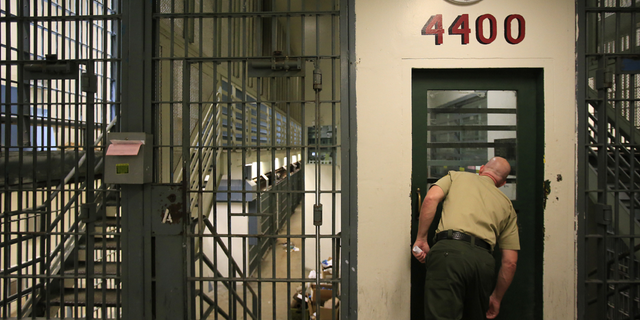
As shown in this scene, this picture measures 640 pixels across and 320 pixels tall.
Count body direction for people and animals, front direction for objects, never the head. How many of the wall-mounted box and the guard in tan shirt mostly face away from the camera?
1

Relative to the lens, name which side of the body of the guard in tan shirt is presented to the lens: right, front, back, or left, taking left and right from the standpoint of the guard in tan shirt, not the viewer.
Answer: back

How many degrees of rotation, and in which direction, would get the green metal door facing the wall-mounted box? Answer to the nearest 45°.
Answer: approximately 45° to its right

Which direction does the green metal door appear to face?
toward the camera

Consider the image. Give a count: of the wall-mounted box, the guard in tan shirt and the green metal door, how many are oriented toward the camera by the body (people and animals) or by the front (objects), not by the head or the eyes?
2

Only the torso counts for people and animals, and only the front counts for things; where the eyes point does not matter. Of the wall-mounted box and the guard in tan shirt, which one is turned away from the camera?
the guard in tan shirt

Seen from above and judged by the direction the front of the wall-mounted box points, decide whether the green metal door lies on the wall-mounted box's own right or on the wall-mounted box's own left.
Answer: on the wall-mounted box's own left

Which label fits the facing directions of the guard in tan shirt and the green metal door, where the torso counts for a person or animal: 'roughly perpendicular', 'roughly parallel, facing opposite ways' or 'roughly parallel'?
roughly parallel, facing opposite ways

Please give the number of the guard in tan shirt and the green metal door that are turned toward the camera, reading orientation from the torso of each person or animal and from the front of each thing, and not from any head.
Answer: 1

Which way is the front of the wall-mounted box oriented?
toward the camera

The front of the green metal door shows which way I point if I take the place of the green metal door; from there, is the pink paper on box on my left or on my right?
on my right

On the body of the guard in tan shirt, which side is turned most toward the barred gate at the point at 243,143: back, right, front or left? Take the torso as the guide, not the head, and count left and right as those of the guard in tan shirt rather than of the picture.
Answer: left
